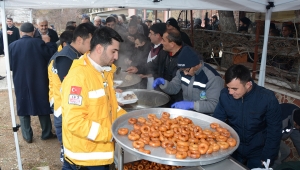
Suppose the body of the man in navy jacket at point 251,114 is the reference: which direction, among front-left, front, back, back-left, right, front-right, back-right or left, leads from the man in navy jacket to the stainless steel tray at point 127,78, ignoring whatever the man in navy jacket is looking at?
right

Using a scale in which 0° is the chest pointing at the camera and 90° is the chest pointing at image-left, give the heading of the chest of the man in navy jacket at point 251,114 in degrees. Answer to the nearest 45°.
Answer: approximately 45°

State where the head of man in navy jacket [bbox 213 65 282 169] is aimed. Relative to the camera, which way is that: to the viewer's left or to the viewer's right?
to the viewer's left

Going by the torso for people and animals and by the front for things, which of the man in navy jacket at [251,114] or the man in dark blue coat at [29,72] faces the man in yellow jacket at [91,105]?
the man in navy jacket
